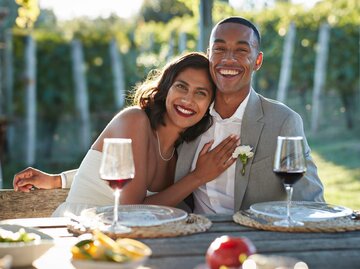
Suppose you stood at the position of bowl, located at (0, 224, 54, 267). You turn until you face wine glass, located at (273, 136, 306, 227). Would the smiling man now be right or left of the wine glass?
left

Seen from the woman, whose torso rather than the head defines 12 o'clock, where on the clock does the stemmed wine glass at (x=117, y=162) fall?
The stemmed wine glass is roughly at 2 o'clock from the woman.

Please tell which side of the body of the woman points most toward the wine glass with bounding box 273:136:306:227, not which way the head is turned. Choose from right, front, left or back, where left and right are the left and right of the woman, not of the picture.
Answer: front

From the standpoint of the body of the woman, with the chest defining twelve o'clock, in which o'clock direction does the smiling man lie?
The smiling man is roughly at 11 o'clock from the woman.

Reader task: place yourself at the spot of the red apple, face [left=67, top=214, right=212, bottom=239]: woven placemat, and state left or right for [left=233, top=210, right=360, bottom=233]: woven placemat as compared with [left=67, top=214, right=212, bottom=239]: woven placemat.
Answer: right

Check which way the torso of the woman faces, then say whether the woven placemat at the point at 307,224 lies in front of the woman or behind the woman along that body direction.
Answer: in front

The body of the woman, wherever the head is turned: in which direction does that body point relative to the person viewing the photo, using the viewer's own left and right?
facing the viewer and to the right of the viewer

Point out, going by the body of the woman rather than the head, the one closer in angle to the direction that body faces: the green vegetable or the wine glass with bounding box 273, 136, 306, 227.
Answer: the wine glass

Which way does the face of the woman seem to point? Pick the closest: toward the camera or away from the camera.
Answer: toward the camera

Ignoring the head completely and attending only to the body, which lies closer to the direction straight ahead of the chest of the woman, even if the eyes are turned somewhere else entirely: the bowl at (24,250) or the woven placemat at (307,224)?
the woven placemat

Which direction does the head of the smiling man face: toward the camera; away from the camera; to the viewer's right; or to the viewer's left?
toward the camera

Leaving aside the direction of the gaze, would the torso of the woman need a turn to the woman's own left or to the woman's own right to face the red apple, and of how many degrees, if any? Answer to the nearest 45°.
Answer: approximately 45° to the woman's own right
